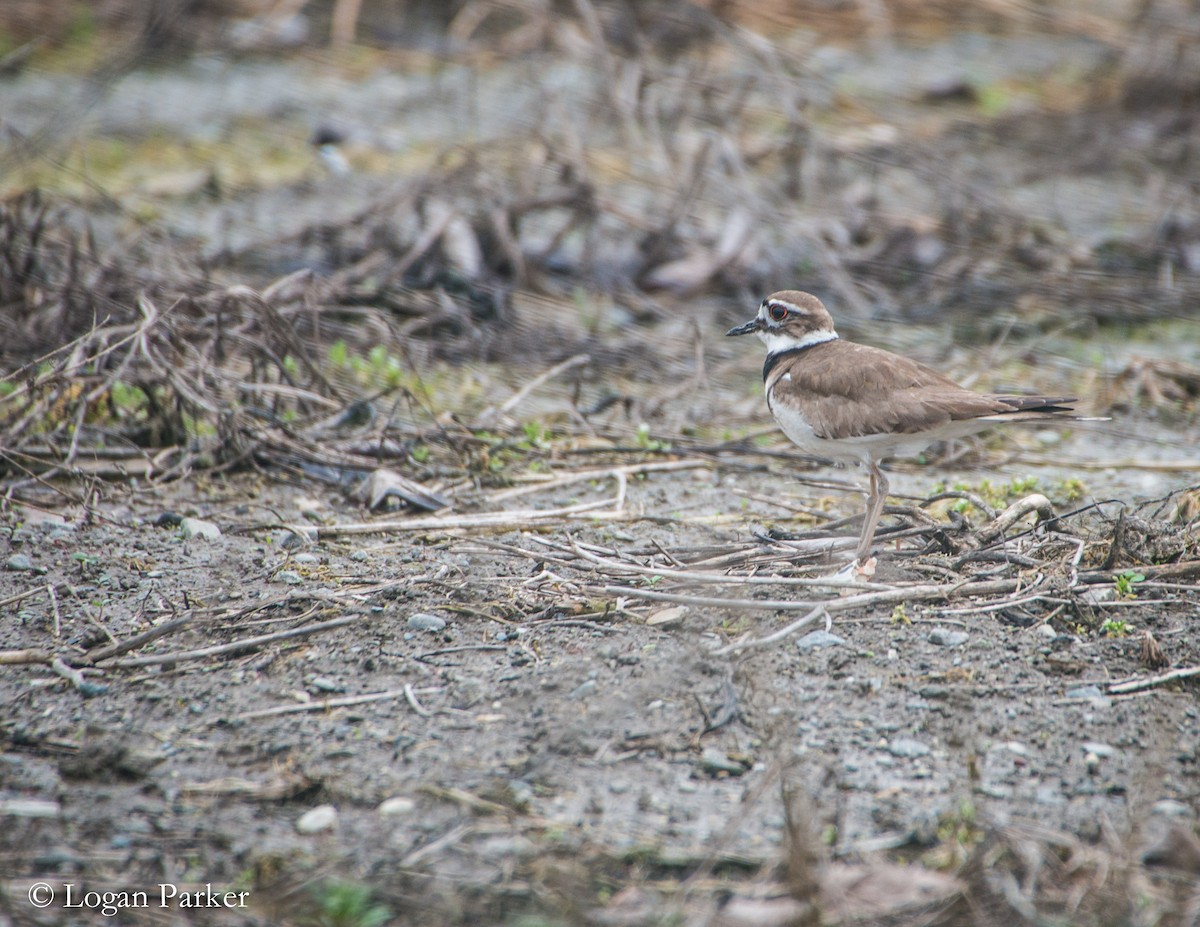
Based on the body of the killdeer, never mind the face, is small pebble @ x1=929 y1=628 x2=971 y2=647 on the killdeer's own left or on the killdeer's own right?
on the killdeer's own left

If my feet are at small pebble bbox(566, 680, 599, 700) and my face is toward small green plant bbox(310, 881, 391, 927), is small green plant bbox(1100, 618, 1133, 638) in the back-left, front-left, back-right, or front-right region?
back-left

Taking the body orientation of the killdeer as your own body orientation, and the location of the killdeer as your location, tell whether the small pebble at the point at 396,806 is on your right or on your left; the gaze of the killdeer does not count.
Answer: on your left

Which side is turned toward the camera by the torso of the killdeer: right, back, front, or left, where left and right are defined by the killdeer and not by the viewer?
left

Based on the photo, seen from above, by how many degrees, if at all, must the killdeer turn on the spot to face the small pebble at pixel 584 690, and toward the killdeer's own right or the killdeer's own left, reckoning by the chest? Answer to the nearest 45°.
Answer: approximately 90° to the killdeer's own left

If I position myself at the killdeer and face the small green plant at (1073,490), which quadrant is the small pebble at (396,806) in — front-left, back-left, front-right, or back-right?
back-right

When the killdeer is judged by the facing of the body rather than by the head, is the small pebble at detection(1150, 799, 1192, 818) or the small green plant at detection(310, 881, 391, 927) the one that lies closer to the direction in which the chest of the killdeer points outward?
the small green plant

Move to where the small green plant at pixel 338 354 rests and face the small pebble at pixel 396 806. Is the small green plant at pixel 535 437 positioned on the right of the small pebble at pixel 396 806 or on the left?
left

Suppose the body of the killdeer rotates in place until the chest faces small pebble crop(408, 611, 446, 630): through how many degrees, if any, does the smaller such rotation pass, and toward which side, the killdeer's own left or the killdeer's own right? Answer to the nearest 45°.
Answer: approximately 45° to the killdeer's own left

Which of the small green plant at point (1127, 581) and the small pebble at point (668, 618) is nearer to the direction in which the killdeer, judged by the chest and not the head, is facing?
the small pebble
